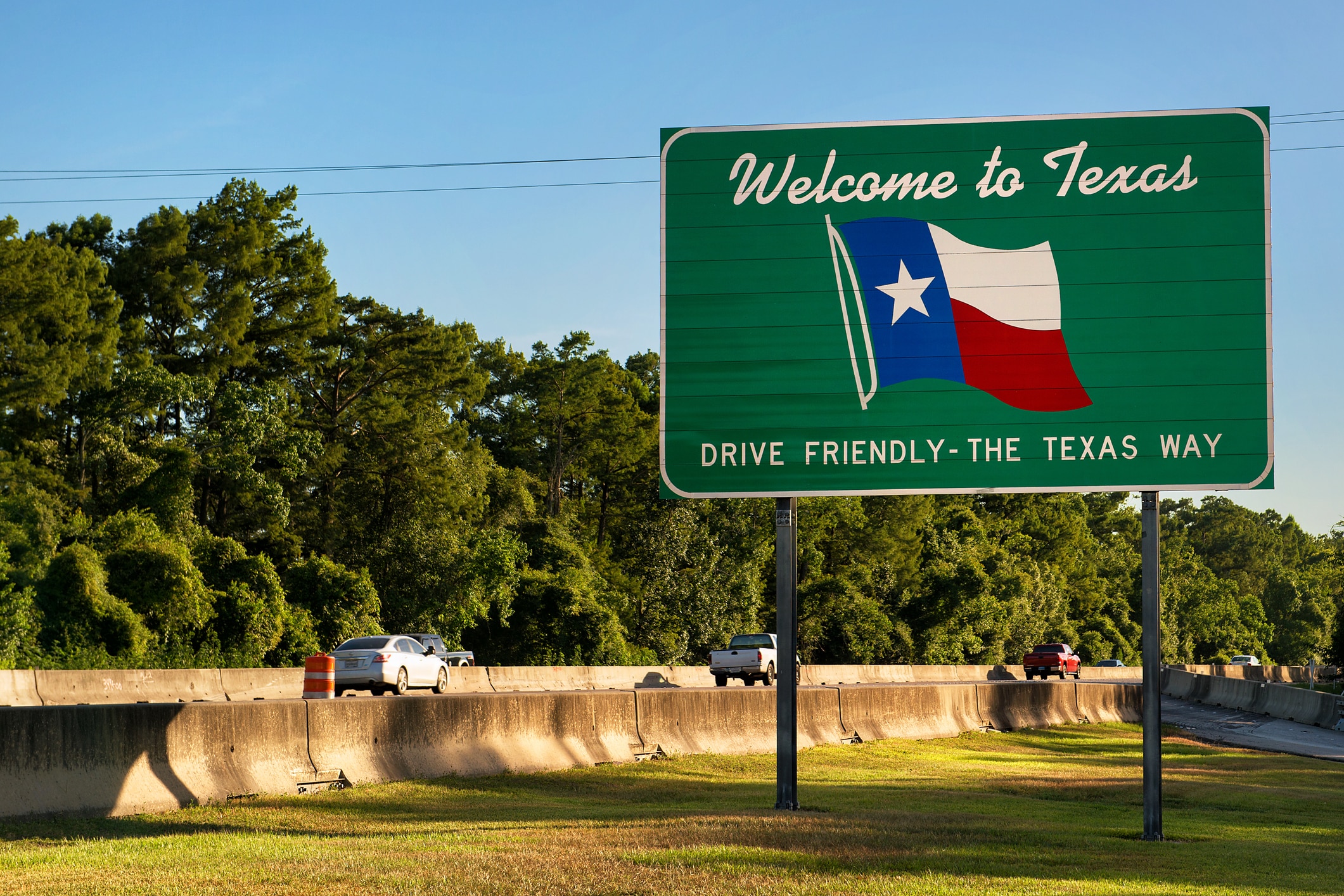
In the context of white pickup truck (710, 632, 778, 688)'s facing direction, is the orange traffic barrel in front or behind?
behind

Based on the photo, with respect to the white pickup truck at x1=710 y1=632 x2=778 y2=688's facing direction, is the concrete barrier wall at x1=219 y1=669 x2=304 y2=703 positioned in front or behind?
behind

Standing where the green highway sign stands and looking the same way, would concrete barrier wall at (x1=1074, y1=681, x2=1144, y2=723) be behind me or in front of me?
behind

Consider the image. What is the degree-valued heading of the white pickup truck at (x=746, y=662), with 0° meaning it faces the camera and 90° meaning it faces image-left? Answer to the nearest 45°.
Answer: approximately 225°

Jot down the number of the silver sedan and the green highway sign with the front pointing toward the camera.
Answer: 1

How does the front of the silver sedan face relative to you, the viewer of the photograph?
facing away from the viewer and to the right of the viewer

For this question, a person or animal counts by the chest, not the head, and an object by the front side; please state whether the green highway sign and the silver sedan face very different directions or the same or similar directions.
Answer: very different directions

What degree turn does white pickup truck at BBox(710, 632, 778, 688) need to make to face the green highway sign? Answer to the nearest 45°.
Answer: approximately 135° to its right

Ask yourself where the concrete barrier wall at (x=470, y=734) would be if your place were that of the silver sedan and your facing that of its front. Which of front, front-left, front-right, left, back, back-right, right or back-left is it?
back-right

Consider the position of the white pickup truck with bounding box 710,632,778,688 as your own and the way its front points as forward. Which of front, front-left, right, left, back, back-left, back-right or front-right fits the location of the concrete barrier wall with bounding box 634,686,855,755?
back-right
